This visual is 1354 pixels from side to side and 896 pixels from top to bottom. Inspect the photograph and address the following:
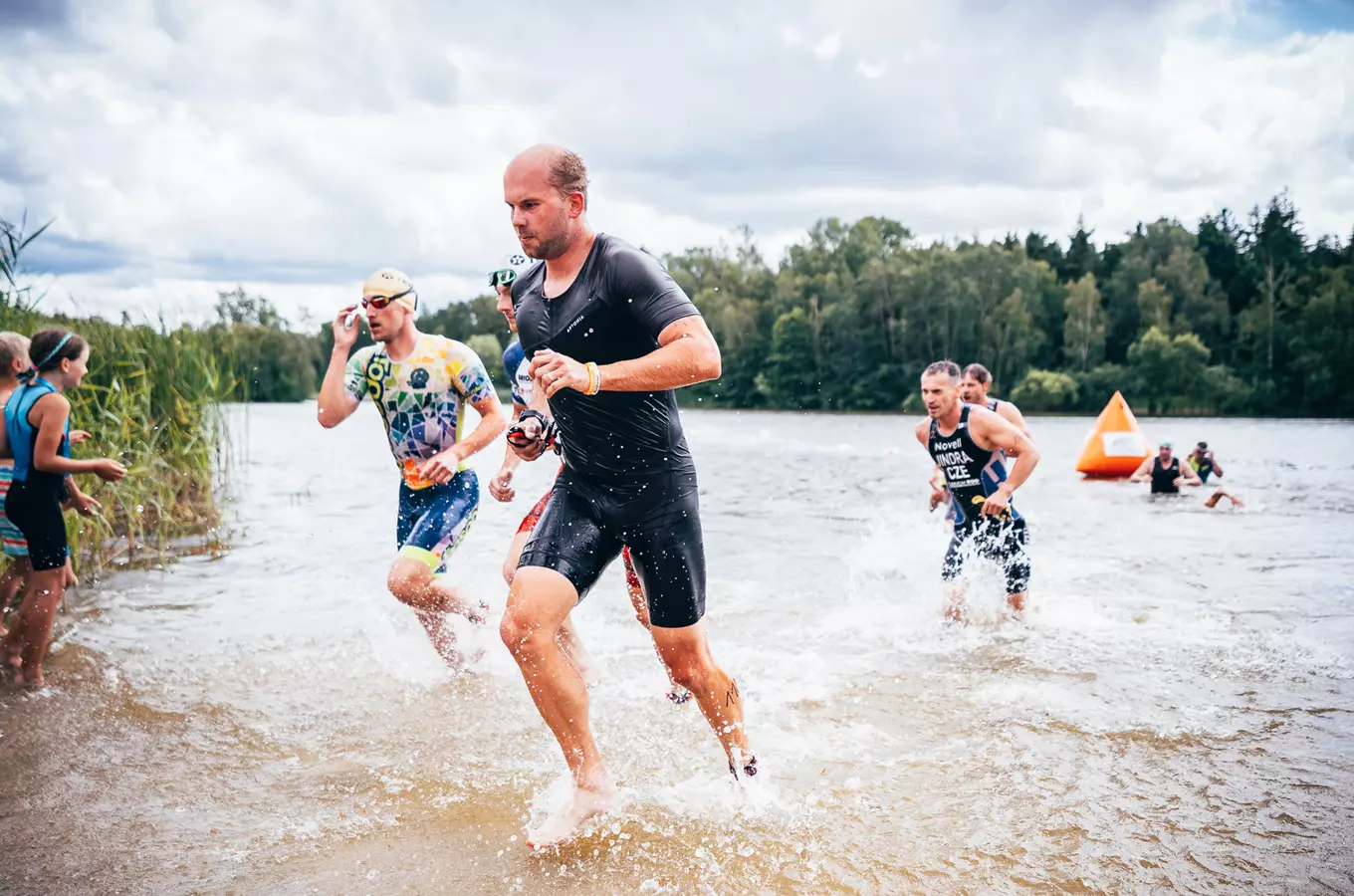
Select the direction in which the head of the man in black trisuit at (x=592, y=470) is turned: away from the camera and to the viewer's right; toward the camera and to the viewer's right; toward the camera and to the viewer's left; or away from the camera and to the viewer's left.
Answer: toward the camera and to the viewer's left

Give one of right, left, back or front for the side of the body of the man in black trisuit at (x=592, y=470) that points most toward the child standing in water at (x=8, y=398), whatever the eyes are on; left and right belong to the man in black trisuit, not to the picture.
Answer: right

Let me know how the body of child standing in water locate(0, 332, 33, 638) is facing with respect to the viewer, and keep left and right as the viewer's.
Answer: facing to the right of the viewer

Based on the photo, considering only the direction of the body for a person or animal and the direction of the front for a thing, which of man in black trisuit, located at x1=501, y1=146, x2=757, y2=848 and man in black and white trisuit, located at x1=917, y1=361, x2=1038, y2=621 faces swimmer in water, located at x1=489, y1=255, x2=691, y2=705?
the man in black and white trisuit

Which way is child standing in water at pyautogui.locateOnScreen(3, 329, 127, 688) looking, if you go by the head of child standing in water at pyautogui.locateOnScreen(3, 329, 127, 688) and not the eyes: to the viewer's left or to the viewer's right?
to the viewer's right

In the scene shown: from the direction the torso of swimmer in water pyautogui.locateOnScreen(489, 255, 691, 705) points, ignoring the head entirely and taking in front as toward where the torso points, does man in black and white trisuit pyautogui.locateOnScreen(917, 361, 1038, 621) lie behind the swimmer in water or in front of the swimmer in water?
behind

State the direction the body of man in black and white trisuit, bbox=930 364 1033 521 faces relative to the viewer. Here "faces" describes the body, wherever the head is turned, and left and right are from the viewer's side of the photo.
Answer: facing the viewer and to the left of the viewer

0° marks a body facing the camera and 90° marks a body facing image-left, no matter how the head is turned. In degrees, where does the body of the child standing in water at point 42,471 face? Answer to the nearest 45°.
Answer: approximately 270°

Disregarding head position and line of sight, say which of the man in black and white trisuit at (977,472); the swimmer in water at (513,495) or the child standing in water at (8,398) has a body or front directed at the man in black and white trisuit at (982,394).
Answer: the child standing in water

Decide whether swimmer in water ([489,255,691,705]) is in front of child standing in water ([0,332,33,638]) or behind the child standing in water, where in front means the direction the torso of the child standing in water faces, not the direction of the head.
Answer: in front

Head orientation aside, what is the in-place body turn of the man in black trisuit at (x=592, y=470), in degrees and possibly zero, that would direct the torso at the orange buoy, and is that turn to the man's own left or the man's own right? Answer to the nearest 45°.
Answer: approximately 180°

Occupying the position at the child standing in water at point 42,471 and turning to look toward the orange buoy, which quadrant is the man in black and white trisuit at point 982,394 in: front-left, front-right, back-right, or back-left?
front-right

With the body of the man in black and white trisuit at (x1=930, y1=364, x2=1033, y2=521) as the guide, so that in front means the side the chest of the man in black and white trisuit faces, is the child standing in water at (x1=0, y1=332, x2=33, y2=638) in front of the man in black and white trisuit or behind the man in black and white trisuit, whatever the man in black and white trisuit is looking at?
in front

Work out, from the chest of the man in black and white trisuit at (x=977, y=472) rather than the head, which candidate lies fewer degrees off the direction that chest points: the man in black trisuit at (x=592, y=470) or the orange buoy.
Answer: the man in black trisuit
